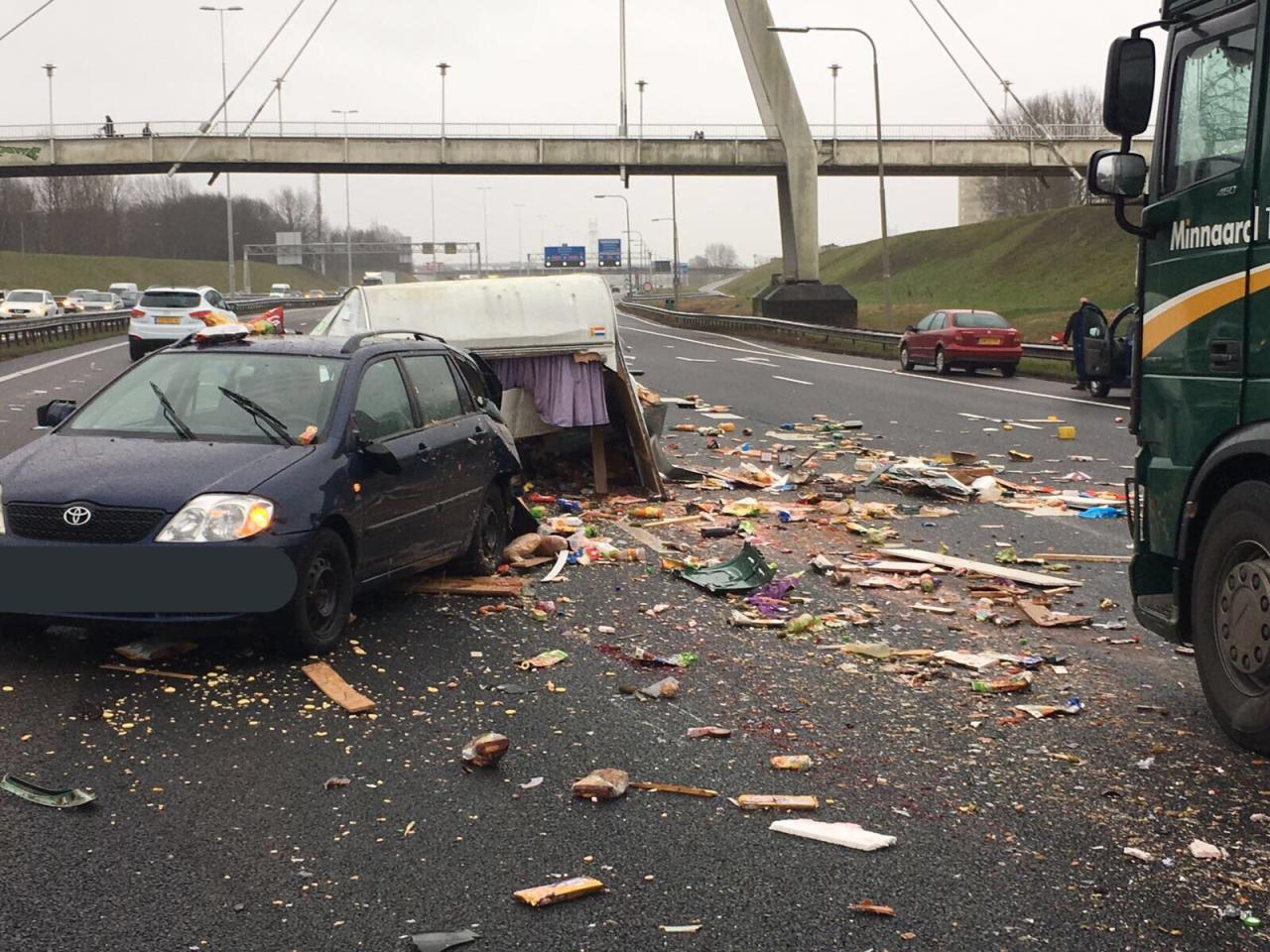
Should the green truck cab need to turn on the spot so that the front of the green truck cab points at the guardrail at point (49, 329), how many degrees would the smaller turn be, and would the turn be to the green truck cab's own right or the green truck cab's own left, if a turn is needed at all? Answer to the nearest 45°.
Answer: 0° — it already faces it

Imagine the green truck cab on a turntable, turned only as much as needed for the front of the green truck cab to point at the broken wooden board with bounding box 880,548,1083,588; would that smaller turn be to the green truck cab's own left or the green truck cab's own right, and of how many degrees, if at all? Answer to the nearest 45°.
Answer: approximately 45° to the green truck cab's own left

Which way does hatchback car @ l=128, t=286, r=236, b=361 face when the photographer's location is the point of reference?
facing away from the viewer and to the right of the viewer

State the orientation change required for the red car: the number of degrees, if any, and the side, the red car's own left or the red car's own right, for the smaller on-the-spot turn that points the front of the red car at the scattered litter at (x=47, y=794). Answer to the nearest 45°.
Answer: approximately 135° to the red car's own left

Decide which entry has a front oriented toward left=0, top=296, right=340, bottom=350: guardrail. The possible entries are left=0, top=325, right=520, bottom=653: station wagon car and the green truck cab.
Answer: the green truck cab

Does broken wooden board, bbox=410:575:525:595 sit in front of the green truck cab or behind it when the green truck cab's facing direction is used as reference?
in front

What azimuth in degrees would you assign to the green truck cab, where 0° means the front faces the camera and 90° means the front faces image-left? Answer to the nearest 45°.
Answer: approximately 135°

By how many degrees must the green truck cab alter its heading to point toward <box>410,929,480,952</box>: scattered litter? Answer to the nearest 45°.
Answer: approximately 90° to its left

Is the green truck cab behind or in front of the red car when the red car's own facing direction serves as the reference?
behind

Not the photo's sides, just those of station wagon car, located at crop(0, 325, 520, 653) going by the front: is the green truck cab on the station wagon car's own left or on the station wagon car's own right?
on the station wagon car's own left

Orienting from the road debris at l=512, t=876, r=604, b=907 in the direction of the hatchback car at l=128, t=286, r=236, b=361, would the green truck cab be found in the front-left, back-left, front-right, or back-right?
front-right

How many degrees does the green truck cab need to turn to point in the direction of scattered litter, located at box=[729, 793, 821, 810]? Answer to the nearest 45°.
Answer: approximately 90° to its left

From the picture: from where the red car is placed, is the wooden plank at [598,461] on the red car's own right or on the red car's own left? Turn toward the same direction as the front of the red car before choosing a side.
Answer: on the red car's own left

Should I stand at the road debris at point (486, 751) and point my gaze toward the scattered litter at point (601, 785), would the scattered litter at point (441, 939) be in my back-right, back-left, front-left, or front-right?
front-right

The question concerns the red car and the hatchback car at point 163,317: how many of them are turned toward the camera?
0

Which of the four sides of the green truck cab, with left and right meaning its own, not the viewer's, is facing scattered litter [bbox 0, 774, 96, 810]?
left

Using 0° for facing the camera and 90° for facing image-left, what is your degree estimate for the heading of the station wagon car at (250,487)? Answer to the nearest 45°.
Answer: approximately 45°

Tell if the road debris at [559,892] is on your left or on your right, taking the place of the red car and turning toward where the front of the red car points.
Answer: on your left
